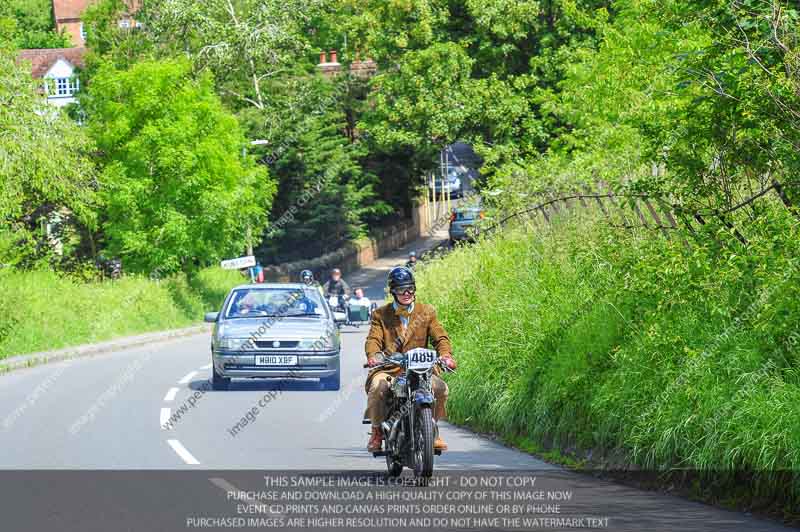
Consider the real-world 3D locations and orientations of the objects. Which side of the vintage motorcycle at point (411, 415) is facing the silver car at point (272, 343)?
back

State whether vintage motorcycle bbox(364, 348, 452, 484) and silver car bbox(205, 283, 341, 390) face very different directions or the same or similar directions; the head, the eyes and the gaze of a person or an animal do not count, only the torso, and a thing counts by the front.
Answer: same or similar directions

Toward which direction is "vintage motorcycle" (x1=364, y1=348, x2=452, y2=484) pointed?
toward the camera

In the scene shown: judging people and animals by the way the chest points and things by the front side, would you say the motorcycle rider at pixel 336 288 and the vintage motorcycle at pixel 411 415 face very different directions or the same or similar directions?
same or similar directions

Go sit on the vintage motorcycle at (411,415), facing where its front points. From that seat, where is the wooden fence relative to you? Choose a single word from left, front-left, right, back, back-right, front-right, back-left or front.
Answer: back-left

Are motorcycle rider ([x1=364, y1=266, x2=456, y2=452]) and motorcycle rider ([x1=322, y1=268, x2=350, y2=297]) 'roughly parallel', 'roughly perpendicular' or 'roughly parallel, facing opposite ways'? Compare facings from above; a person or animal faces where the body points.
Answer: roughly parallel

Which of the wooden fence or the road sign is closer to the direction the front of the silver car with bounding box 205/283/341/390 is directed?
the wooden fence

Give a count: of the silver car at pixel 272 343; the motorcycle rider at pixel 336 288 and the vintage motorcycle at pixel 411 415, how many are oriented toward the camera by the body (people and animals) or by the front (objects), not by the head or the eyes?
3

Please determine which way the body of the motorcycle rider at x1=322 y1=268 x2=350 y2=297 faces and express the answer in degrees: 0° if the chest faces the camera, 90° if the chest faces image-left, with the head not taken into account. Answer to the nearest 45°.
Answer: approximately 0°

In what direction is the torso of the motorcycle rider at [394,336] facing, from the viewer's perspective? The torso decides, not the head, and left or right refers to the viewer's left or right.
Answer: facing the viewer

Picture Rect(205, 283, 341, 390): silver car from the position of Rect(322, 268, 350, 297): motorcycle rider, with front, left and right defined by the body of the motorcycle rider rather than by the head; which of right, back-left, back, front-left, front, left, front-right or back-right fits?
front
